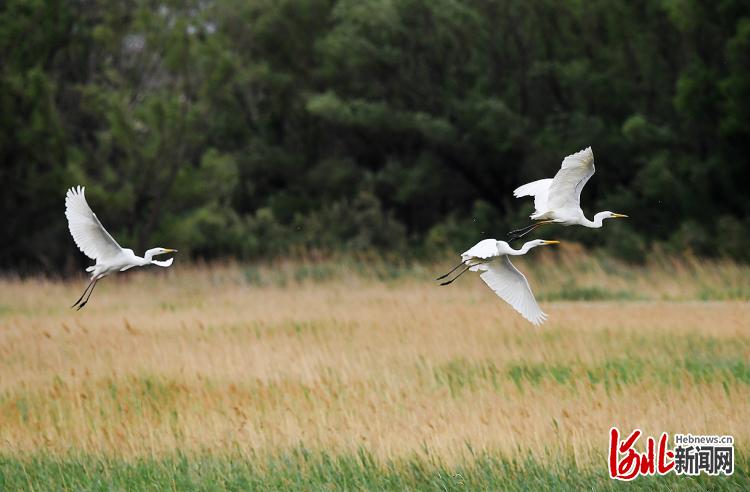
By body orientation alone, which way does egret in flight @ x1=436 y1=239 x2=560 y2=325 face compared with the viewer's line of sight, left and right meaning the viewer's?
facing to the right of the viewer

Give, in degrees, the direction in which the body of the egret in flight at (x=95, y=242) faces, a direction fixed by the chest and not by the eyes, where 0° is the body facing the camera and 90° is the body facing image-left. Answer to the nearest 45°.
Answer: approximately 270°

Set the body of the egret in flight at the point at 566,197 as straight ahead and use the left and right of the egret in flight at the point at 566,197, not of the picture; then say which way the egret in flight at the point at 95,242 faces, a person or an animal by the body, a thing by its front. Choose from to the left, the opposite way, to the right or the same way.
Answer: the same way

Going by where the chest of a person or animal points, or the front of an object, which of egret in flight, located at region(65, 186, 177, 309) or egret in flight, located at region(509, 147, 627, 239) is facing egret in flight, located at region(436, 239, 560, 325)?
egret in flight, located at region(65, 186, 177, 309)

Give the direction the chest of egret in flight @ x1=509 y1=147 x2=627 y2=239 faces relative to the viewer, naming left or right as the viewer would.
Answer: facing to the right of the viewer

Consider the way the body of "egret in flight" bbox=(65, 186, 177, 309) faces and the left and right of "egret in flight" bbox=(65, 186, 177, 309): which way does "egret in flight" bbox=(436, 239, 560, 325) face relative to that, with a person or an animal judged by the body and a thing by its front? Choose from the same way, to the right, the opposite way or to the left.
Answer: the same way

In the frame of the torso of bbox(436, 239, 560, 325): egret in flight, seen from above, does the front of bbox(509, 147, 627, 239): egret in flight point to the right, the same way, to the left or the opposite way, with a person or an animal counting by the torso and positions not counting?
the same way

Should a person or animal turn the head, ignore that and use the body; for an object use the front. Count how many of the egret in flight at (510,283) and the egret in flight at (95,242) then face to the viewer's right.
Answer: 2

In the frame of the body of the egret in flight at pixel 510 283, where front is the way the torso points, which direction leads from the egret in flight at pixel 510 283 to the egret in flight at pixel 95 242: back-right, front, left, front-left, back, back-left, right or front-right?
back

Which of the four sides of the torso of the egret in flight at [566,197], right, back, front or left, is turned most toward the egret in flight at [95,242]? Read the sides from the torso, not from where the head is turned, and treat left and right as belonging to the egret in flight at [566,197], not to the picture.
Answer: back

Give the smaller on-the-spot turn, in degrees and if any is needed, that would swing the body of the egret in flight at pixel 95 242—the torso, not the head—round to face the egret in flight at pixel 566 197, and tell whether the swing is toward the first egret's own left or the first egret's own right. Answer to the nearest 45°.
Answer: approximately 45° to the first egret's own right
